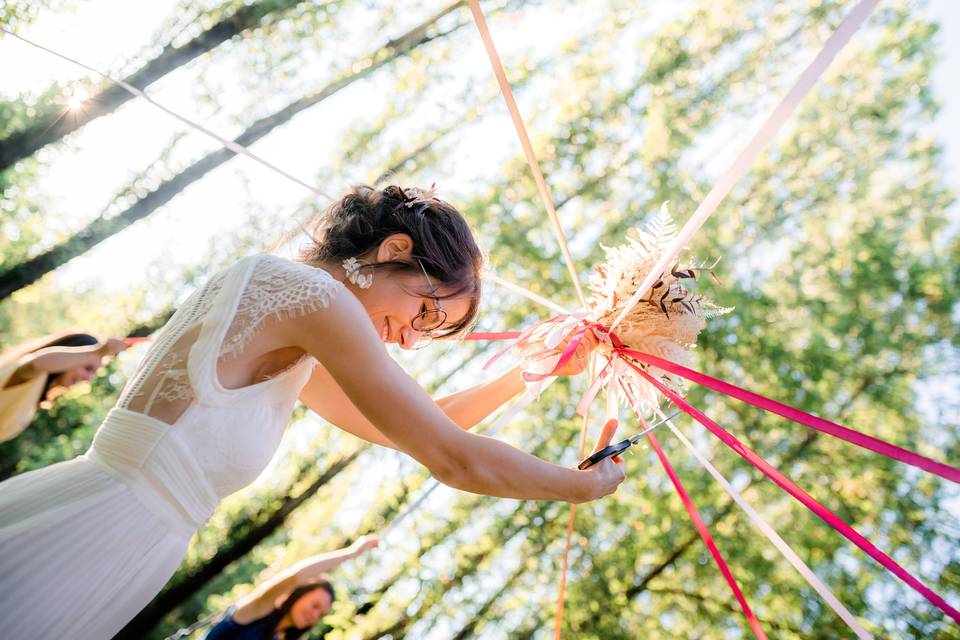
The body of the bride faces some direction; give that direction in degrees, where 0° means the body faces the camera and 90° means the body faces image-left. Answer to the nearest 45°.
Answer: approximately 270°

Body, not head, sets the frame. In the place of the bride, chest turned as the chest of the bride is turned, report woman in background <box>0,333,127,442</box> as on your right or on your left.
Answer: on your left

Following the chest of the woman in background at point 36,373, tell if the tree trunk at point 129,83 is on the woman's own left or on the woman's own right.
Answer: on the woman's own left

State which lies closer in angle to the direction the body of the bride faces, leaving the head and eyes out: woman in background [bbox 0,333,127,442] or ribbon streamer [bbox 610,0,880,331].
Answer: the ribbon streamer

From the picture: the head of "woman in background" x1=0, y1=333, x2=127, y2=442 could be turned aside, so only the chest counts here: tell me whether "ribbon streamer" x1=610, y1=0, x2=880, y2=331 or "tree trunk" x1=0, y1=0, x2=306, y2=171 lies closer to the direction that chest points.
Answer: the ribbon streamer

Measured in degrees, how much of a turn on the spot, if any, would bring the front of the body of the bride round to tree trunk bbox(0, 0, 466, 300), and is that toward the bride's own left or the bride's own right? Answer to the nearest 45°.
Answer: approximately 90° to the bride's own left
